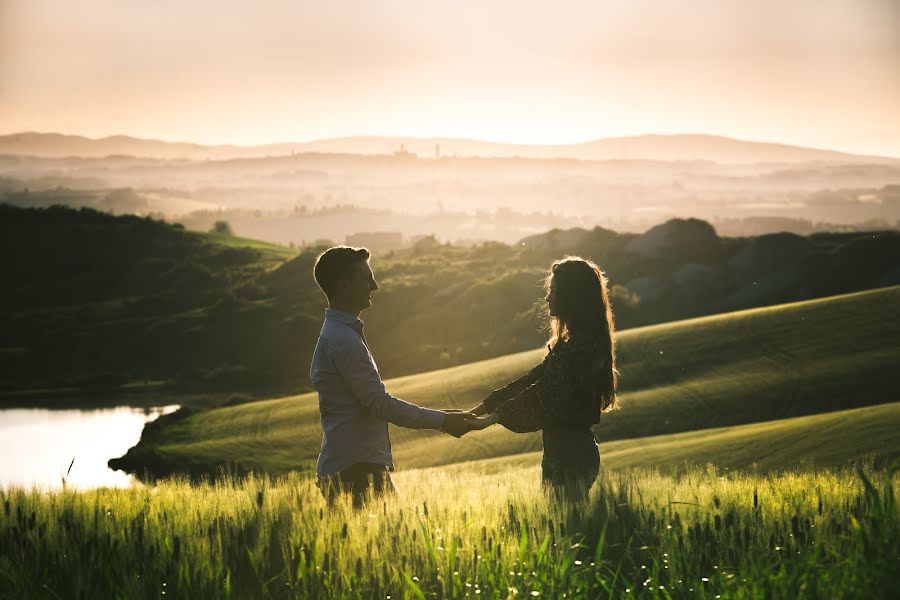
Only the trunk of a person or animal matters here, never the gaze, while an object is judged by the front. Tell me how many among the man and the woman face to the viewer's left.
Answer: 1

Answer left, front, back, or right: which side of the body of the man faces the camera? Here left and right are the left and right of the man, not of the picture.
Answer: right

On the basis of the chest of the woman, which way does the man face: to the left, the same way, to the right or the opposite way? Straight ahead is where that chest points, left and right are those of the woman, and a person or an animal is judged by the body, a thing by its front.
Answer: the opposite way

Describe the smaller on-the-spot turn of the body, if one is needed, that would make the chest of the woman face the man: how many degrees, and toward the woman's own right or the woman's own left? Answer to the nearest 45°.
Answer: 0° — they already face them

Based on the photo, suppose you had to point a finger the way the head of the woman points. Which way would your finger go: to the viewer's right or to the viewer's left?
to the viewer's left

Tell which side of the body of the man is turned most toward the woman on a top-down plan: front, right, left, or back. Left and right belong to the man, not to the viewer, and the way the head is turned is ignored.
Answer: front

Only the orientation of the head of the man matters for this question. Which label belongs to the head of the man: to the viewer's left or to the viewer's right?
to the viewer's right

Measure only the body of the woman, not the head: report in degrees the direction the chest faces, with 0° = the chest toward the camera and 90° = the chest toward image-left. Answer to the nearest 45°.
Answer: approximately 90°
